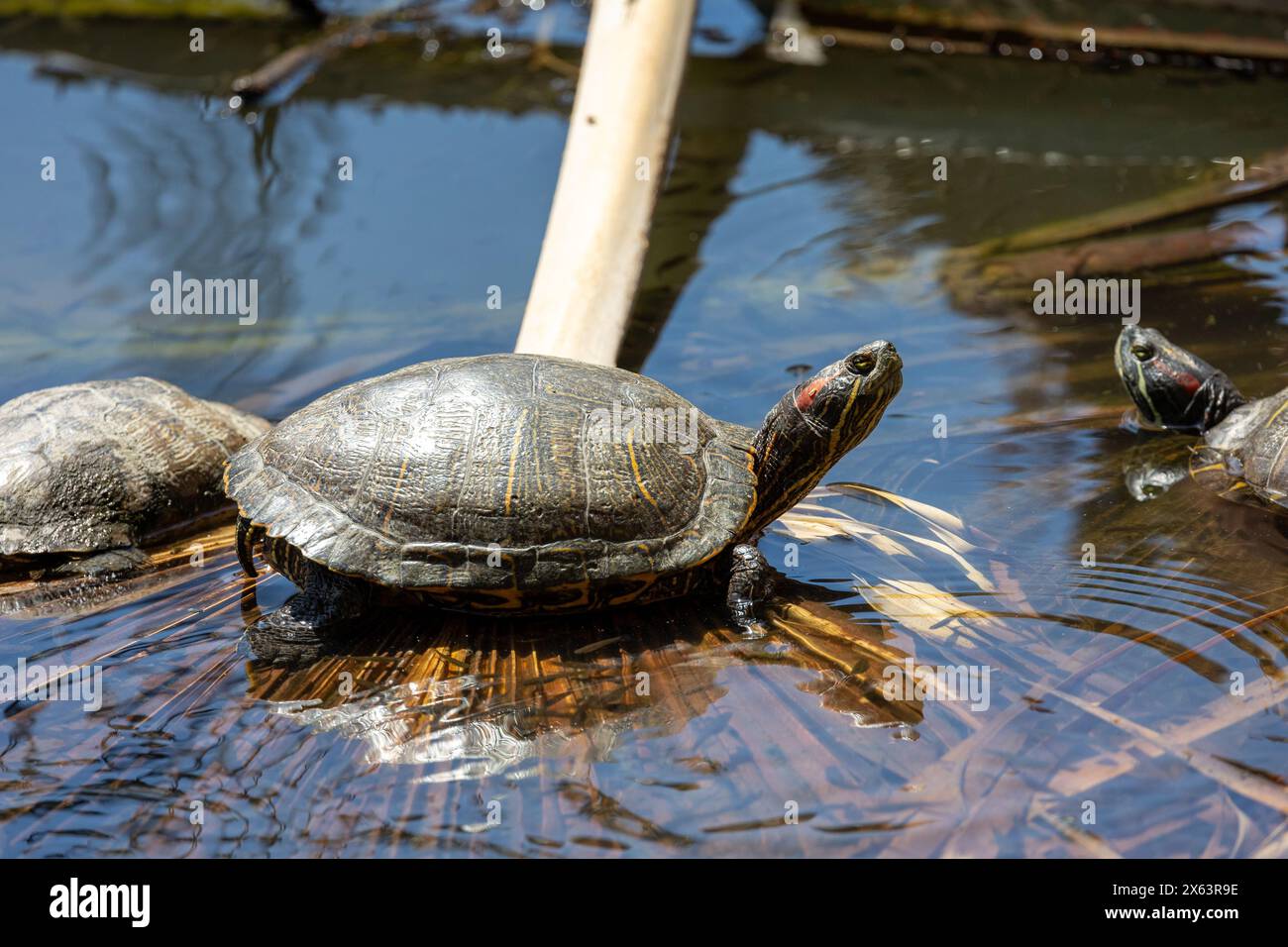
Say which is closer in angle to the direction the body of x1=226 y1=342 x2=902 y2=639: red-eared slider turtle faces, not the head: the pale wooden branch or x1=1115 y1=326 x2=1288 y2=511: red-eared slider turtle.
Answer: the red-eared slider turtle

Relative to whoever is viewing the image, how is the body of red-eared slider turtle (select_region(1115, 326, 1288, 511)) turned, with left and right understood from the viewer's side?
facing to the left of the viewer

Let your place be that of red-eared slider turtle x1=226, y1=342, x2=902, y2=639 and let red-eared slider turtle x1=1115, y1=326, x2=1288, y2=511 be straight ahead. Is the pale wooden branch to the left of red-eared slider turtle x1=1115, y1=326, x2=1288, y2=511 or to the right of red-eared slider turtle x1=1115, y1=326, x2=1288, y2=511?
left

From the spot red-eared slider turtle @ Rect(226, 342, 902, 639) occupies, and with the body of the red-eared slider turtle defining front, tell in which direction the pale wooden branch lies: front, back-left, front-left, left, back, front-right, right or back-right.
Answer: left

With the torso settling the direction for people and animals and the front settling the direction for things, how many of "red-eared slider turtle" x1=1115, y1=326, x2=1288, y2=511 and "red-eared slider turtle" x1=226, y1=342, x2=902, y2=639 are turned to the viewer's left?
1

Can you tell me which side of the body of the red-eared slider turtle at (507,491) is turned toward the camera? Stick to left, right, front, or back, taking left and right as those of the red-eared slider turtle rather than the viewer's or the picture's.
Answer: right

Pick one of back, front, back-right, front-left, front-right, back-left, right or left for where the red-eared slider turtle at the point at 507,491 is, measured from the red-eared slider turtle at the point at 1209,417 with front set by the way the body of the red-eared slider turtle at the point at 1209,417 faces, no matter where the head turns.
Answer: front-left

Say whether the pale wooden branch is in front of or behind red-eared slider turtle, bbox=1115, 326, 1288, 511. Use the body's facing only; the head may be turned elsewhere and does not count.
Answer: in front

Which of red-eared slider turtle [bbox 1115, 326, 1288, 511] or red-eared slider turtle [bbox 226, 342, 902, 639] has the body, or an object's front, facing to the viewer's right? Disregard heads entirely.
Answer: red-eared slider turtle [bbox 226, 342, 902, 639]
